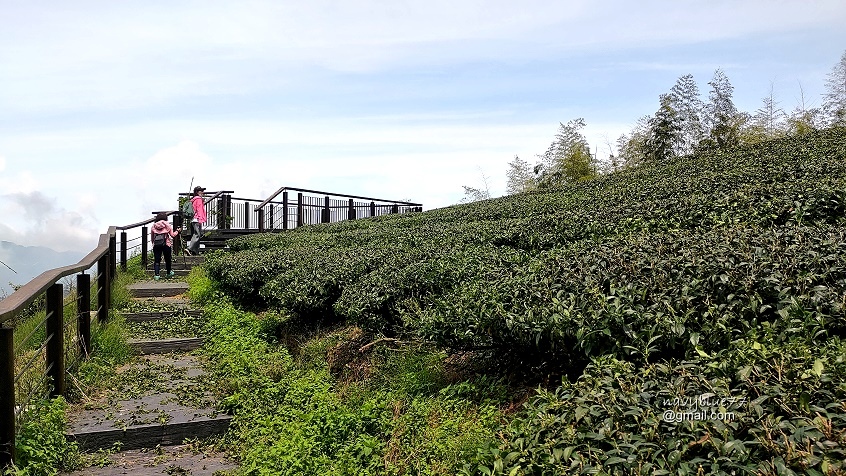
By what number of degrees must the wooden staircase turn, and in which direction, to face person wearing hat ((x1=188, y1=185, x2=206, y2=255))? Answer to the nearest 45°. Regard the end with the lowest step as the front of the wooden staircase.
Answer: approximately 180°

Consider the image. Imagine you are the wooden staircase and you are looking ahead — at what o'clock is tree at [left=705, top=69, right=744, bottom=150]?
The tree is roughly at 8 o'clock from the wooden staircase.

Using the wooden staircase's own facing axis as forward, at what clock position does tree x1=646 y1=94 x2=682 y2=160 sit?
The tree is roughly at 8 o'clock from the wooden staircase.

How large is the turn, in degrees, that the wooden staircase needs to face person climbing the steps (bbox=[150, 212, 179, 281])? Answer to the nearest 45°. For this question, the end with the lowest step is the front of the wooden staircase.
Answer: approximately 180°

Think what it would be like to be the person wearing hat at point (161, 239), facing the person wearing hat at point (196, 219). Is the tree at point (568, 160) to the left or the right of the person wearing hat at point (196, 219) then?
right

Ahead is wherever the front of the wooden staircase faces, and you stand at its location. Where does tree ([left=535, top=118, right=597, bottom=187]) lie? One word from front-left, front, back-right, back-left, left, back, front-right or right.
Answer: back-left

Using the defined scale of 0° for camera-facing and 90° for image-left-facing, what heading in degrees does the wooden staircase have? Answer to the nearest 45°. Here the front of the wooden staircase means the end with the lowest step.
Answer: approximately 0°

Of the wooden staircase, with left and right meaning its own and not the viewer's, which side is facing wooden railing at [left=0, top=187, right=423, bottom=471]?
right
